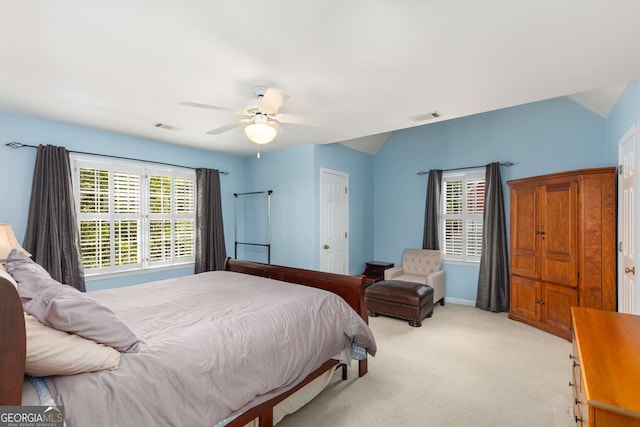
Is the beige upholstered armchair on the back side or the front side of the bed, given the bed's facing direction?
on the front side

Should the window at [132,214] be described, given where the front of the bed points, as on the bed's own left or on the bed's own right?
on the bed's own left

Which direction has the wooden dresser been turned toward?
to the viewer's left

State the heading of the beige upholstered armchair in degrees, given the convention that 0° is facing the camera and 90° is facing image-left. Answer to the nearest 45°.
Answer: approximately 45°

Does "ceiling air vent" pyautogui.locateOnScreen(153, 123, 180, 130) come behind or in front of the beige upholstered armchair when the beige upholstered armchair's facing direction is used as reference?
in front

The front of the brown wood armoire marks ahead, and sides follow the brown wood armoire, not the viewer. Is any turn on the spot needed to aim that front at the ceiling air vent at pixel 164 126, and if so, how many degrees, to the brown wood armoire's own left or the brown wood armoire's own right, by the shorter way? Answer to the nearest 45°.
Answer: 0° — it already faces it

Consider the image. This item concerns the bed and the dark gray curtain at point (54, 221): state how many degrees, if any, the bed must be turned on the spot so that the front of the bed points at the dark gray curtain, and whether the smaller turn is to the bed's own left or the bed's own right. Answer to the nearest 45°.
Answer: approximately 90° to the bed's own left

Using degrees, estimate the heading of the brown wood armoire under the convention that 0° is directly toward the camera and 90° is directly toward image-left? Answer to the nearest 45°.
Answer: approximately 45°

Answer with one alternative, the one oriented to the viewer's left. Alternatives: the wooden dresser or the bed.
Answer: the wooden dresser

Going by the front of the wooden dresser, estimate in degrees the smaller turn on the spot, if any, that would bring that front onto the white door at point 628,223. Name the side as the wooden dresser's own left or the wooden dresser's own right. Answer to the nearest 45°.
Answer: approximately 90° to the wooden dresser's own right

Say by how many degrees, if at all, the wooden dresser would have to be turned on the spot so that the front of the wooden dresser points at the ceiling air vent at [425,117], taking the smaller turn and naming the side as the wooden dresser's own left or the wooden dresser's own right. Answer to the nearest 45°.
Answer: approximately 45° to the wooden dresser's own right

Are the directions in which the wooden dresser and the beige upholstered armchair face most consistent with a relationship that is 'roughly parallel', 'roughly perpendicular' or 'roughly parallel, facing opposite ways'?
roughly perpendicular

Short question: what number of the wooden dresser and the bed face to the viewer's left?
1

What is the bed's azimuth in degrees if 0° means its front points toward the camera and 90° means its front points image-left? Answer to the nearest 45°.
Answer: approximately 225°
